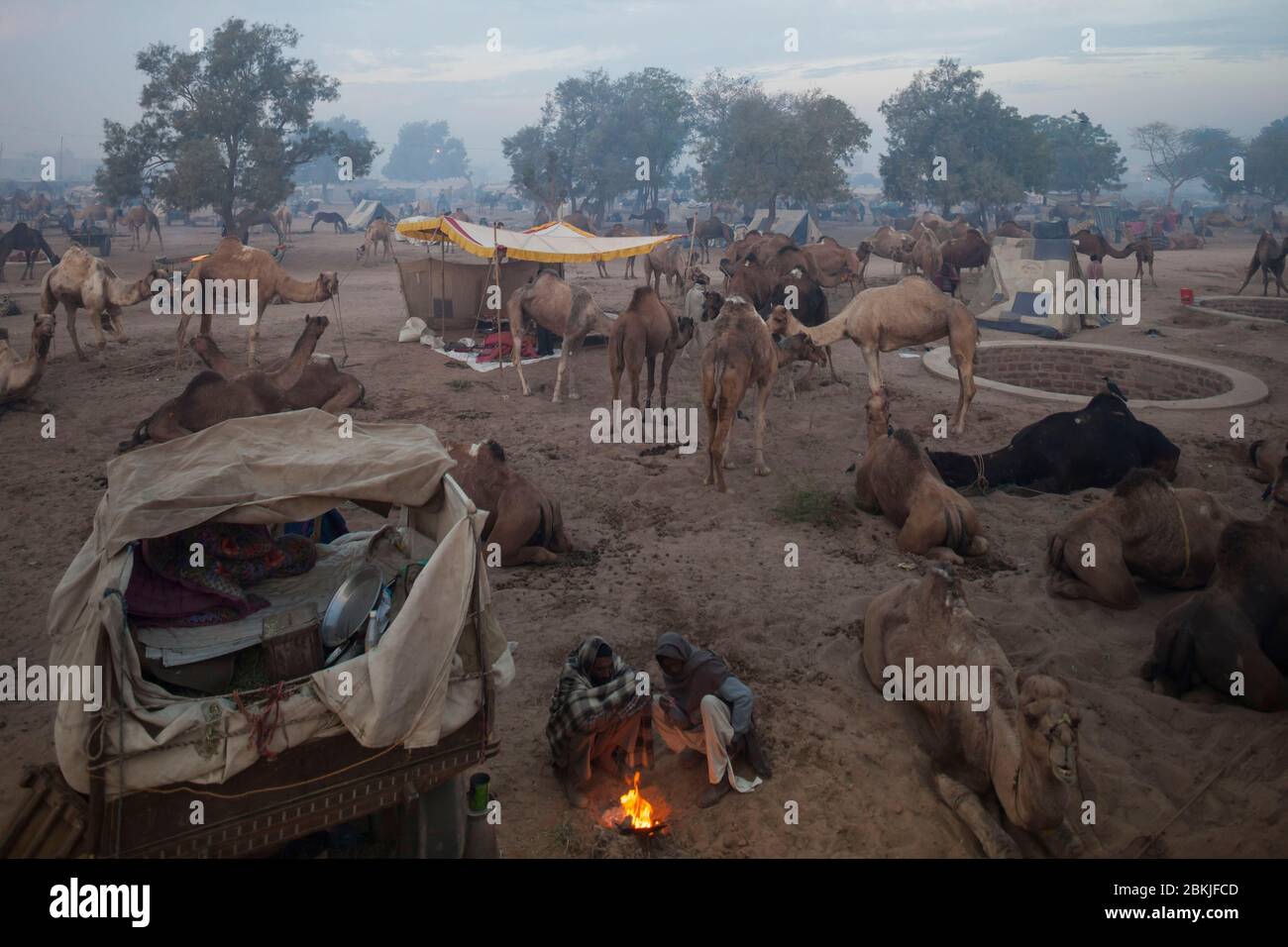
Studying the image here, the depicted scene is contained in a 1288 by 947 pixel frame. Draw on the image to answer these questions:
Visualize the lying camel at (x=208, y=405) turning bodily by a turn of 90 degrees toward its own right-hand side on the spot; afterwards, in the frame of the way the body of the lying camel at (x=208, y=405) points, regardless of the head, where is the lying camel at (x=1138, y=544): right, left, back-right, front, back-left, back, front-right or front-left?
front-left

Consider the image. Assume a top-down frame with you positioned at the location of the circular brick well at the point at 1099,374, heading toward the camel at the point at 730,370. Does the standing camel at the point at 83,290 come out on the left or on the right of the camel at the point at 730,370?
right

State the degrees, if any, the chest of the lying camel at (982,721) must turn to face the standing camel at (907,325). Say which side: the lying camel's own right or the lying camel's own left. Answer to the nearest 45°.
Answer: approximately 135° to the lying camel's own left

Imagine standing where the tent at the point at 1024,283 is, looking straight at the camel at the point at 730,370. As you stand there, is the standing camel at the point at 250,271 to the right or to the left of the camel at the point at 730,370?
right

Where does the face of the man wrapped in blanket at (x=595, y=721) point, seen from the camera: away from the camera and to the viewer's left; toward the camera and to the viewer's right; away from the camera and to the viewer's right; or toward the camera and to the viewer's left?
toward the camera and to the viewer's right

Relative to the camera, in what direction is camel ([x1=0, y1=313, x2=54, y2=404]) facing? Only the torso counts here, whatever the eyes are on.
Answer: to the viewer's right

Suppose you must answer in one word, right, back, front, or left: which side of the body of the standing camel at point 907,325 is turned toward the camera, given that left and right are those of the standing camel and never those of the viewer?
left

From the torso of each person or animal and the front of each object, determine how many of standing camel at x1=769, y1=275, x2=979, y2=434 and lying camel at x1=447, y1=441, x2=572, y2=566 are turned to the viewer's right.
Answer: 0

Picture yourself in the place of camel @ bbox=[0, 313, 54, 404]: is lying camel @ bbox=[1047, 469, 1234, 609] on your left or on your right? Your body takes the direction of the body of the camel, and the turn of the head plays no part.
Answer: on your right

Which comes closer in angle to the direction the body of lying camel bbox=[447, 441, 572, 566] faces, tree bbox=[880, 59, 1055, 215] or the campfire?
the tree

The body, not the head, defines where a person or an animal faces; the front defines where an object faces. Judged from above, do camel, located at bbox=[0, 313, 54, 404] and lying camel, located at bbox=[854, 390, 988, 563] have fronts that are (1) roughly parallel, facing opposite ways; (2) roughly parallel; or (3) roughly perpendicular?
roughly perpendicular
